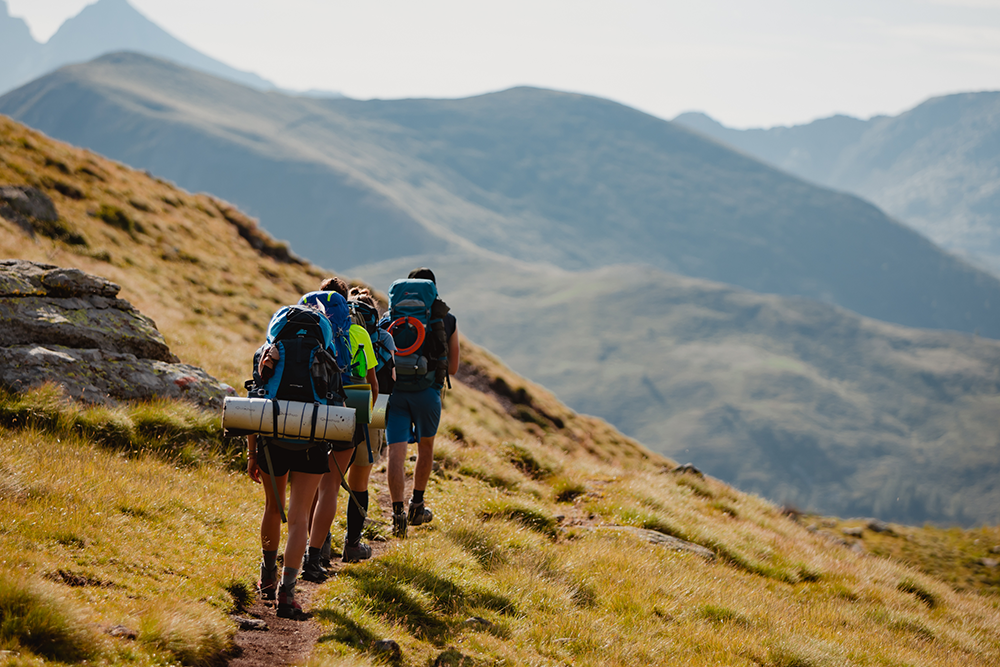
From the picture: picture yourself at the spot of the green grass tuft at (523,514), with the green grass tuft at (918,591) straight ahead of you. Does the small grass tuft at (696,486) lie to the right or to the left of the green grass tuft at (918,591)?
left

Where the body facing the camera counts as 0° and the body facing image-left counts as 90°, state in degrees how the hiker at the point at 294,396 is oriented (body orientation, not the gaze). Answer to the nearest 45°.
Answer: approximately 180°
